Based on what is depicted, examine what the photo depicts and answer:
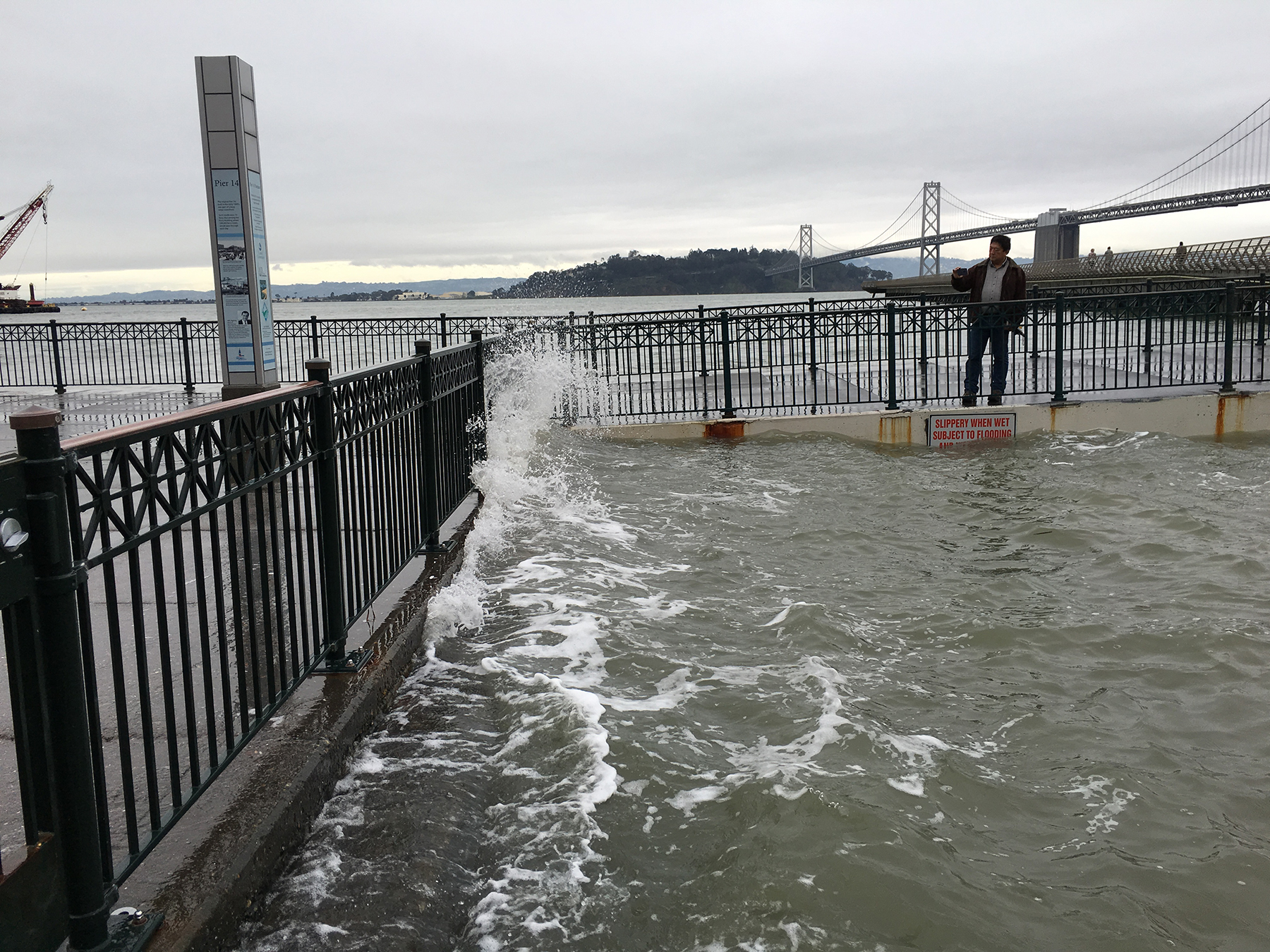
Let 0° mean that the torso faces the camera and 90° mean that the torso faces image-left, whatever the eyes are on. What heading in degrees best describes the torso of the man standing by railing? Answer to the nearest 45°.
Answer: approximately 45°

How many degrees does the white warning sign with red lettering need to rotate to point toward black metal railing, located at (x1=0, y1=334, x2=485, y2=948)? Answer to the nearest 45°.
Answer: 0° — it already faces it
